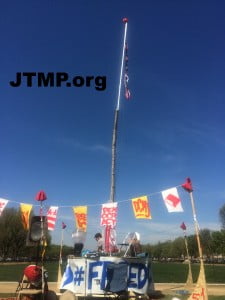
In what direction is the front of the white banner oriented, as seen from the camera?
facing the viewer

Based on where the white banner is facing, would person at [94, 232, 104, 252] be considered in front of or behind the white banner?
behind
